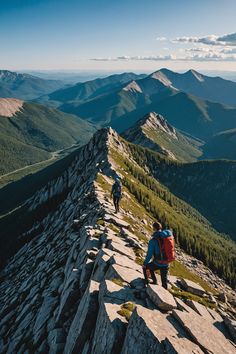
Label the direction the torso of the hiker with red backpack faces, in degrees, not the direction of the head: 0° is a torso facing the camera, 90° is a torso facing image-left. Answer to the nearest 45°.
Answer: approximately 135°
